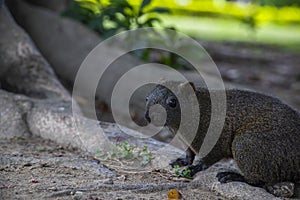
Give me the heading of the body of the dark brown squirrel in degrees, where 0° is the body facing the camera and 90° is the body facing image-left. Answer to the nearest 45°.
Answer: approximately 90°
